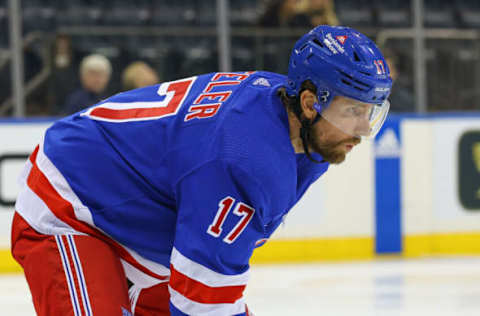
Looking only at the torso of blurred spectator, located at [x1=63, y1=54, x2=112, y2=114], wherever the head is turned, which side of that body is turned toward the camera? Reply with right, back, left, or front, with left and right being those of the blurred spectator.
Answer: front

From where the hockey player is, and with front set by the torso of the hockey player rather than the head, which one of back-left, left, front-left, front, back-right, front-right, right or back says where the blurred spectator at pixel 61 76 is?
left

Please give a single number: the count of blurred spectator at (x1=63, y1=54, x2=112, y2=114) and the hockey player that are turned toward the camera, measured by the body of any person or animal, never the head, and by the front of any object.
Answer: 1

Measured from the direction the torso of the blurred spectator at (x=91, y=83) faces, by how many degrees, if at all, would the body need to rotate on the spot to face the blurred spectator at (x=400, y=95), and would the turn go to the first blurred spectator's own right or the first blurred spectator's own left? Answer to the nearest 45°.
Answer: approximately 90° to the first blurred spectator's own left

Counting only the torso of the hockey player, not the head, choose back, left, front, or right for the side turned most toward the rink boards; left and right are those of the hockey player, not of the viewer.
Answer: left

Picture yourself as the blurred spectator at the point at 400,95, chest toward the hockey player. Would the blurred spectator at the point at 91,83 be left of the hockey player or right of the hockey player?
right

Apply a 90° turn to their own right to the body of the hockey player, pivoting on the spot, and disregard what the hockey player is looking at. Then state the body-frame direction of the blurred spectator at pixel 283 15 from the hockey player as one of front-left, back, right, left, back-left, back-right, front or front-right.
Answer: back

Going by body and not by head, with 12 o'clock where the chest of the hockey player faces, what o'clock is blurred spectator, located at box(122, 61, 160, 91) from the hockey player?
The blurred spectator is roughly at 9 o'clock from the hockey player.

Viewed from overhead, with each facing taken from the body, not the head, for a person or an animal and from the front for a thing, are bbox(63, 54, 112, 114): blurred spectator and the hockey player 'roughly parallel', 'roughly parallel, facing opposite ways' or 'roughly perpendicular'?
roughly perpendicular

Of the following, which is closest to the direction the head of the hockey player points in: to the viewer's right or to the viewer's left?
to the viewer's right

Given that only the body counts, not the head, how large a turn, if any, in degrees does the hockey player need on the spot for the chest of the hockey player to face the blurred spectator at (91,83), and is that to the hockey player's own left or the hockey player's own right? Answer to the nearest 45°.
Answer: approximately 90° to the hockey player's own left

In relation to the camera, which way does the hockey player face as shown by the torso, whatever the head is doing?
to the viewer's right

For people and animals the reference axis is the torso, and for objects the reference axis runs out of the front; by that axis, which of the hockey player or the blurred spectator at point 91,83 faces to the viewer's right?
the hockey player
